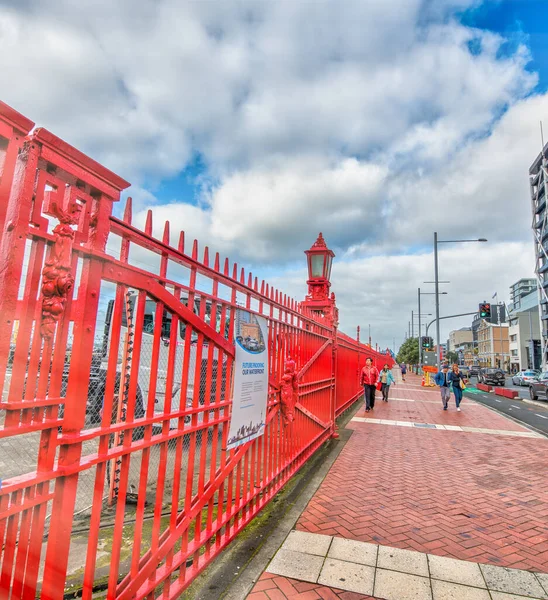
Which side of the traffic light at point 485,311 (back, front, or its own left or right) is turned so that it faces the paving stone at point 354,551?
front

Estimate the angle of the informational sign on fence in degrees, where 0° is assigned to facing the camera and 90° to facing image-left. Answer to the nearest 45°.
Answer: approximately 315°

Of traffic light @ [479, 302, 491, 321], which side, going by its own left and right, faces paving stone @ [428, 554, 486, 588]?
front

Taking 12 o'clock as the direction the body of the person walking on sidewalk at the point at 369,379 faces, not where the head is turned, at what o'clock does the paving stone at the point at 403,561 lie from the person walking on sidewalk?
The paving stone is roughly at 12 o'clock from the person walking on sidewalk.

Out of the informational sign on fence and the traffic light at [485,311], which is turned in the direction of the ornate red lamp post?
the traffic light

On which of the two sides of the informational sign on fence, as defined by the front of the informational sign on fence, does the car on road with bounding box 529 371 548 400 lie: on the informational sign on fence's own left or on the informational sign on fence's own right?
on the informational sign on fence's own left

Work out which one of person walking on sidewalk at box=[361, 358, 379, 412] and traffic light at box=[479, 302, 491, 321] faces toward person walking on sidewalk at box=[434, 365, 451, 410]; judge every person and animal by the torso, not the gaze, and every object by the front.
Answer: the traffic light

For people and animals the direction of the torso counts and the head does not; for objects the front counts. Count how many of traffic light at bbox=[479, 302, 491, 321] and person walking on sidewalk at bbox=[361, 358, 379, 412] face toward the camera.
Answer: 2

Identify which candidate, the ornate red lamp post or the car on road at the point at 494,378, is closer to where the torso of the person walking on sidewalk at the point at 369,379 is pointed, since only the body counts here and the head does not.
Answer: the ornate red lamp post

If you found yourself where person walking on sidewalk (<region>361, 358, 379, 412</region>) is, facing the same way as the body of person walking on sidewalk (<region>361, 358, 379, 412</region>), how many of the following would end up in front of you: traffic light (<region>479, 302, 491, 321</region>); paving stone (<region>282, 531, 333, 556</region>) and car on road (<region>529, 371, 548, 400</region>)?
1

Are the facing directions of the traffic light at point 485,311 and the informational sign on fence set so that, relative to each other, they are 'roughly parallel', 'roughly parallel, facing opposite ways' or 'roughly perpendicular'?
roughly perpendicular

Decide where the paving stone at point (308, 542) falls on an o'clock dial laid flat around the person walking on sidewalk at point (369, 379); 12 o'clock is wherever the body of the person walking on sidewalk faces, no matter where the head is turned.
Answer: The paving stone is roughly at 12 o'clock from the person walking on sidewalk.

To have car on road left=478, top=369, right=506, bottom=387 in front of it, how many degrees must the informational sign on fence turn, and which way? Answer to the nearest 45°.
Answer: approximately 90° to its left

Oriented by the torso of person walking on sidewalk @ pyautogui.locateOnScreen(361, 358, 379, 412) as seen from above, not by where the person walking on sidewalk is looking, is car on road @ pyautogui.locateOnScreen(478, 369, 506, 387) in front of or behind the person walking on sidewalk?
behind

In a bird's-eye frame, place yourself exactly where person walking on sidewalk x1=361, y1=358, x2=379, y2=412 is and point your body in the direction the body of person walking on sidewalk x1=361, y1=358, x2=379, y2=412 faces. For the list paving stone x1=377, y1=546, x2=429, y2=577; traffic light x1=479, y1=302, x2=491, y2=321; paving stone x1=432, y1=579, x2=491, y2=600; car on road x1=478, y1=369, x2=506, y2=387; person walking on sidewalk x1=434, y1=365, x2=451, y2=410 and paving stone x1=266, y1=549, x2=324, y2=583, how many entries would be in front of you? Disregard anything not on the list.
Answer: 3
